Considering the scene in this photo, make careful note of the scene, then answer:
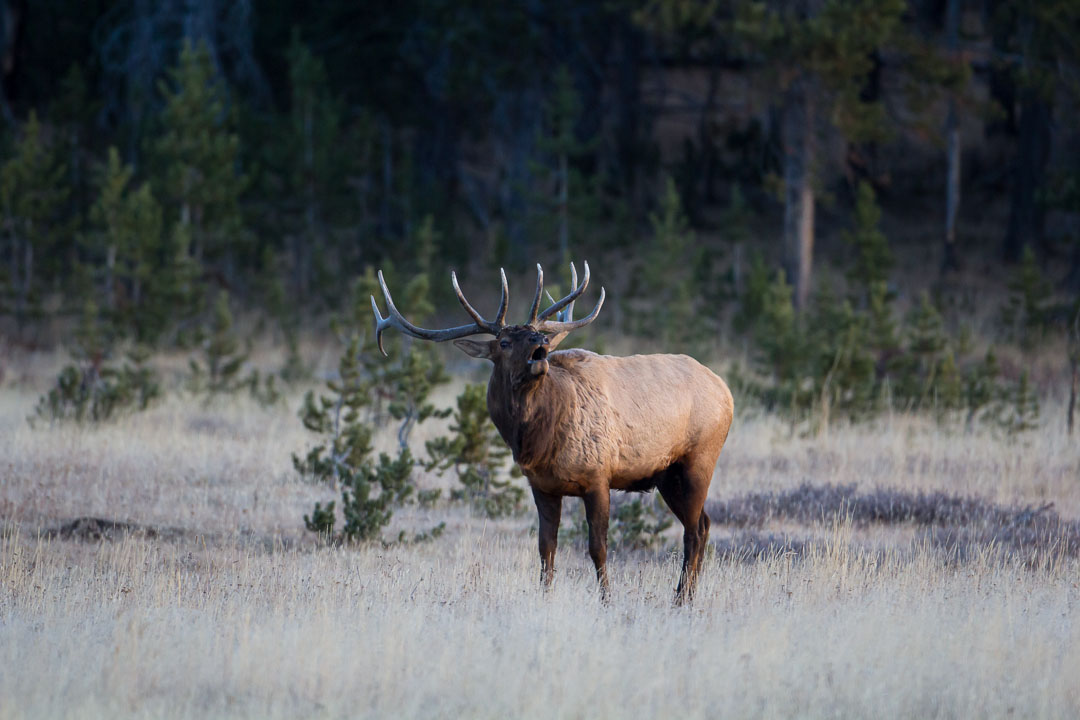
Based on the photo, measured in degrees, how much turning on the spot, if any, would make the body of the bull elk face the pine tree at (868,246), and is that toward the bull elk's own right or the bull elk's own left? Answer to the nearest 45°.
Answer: approximately 135° to the bull elk's own right

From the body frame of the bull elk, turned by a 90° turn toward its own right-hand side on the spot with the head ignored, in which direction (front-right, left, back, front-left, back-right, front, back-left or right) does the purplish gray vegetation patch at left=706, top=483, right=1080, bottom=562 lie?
right

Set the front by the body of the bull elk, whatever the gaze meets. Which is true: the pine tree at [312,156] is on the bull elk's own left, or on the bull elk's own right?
on the bull elk's own right

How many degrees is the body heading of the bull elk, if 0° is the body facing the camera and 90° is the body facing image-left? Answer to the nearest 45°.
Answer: approximately 45°

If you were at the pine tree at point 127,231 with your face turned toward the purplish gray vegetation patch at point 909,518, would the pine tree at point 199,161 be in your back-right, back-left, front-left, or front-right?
back-left

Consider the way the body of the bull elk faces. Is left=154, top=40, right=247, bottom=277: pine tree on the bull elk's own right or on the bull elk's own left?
on the bull elk's own right

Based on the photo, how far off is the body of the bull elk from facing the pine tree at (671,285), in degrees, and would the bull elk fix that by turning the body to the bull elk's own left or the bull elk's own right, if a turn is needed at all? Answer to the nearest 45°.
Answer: approximately 135° to the bull elk's own right

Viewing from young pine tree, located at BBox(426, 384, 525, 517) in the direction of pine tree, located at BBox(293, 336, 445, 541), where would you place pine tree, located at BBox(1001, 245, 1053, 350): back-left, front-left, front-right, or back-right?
back-right

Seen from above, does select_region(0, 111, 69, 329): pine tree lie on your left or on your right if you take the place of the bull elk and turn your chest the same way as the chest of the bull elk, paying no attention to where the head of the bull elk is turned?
on your right
